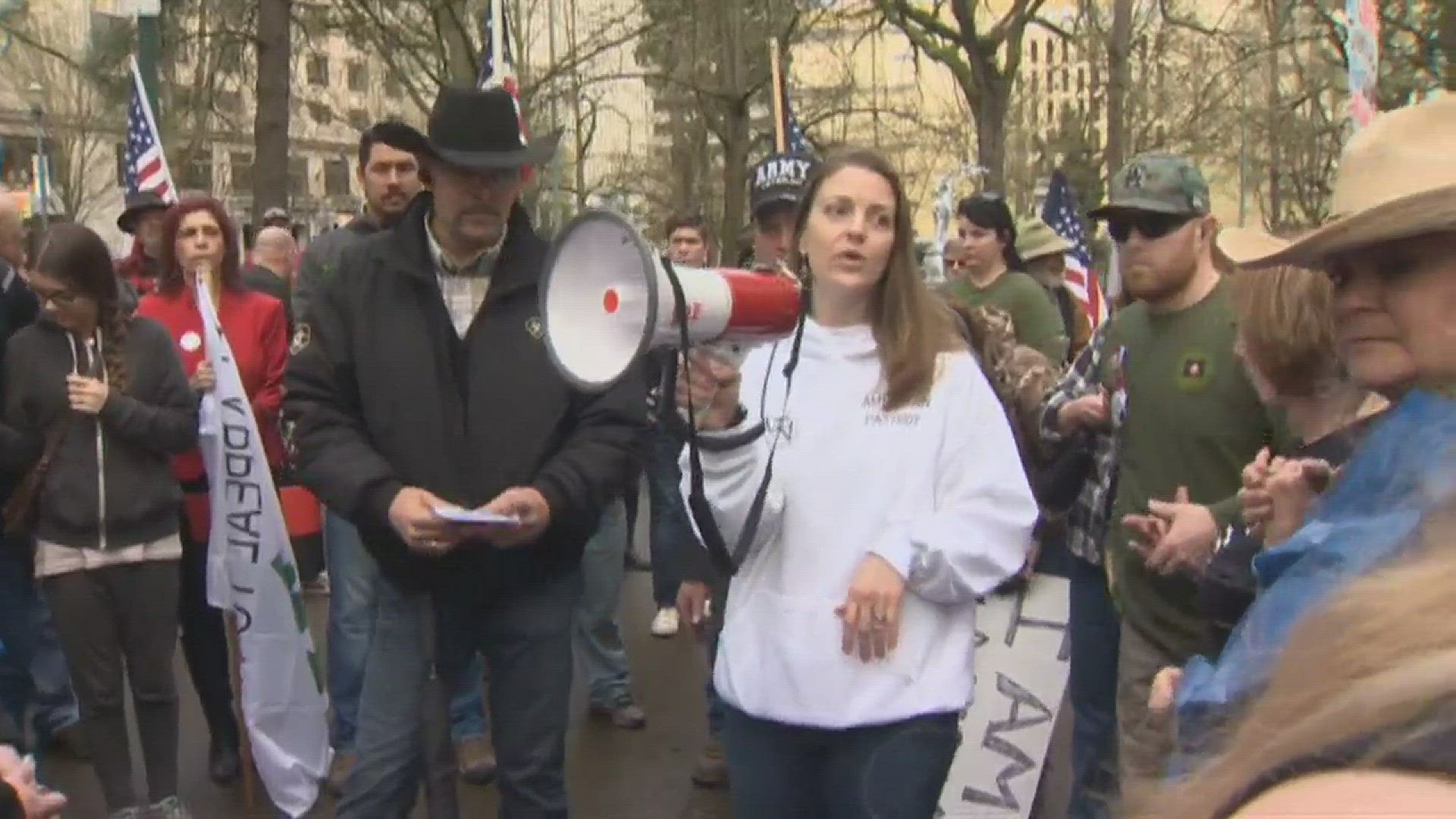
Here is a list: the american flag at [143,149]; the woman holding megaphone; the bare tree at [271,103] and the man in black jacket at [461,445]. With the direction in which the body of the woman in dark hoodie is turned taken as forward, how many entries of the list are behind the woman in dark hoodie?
2

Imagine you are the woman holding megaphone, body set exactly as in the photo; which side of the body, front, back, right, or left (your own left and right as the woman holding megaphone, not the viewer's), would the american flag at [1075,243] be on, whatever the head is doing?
back

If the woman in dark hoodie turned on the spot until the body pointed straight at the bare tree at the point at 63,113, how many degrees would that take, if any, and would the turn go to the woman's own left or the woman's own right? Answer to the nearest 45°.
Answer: approximately 180°

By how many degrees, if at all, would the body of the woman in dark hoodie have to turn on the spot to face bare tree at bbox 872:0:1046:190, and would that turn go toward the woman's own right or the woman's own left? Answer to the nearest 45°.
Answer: approximately 135° to the woman's own left

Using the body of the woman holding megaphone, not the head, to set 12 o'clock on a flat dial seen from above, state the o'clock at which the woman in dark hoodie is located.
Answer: The woman in dark hoodie is roughly at 4 o'clock from the woman holding megaphone.

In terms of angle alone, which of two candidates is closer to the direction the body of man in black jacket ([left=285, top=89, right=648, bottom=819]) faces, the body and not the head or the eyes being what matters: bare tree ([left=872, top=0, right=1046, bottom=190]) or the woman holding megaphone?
the woman holding megaphone
